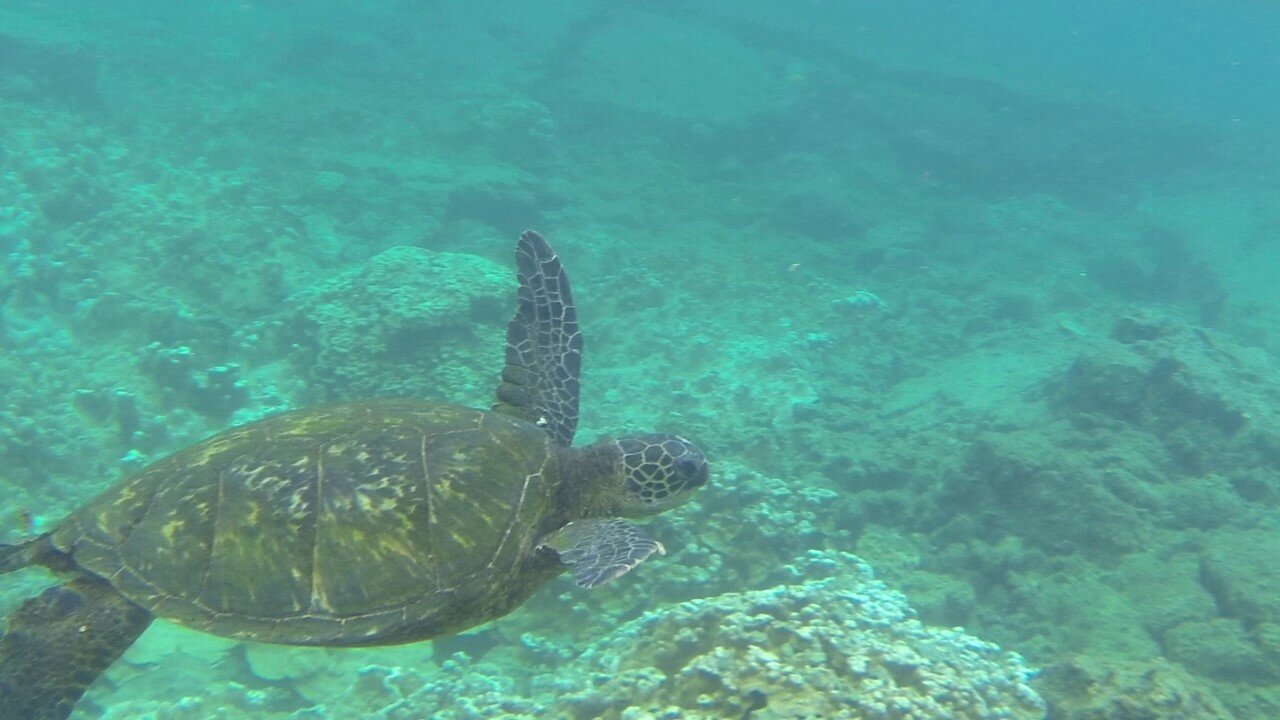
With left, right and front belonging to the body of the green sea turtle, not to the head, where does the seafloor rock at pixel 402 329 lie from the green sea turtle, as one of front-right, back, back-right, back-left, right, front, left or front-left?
left

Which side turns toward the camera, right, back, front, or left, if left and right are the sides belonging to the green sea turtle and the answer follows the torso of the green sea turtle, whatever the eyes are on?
right

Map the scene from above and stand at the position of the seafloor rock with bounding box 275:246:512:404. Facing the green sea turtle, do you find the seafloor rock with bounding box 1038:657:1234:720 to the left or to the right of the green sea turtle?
left

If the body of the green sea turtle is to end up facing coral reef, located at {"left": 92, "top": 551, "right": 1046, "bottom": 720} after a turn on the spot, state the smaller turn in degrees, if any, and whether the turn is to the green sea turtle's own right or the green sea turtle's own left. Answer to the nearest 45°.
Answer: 0° — it already faces it

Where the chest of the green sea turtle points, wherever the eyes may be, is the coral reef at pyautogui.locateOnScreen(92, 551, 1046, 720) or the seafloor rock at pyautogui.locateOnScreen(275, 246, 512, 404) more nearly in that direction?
the coral reef

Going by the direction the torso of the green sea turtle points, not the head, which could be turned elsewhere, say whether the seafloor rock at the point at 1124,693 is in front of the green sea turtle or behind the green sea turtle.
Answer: in front
